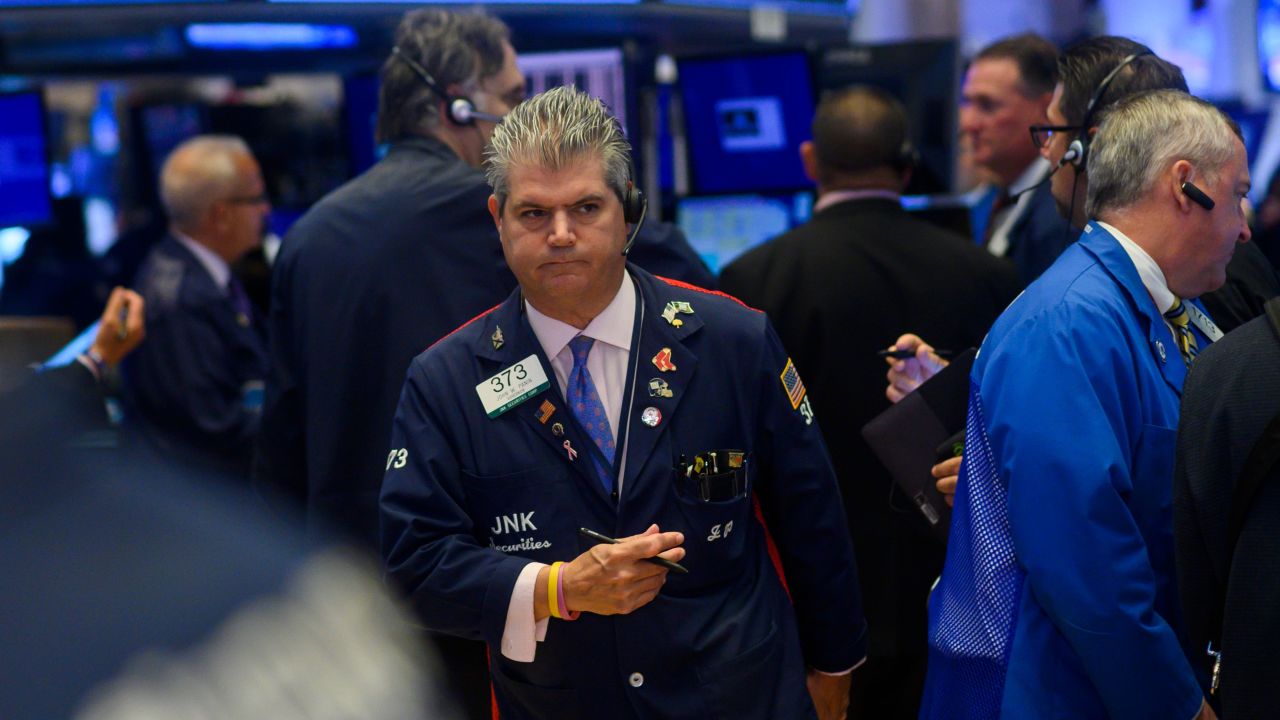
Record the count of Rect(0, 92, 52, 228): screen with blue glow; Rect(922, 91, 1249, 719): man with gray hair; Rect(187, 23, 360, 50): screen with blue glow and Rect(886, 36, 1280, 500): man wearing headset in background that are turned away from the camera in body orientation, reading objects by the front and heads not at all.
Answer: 0

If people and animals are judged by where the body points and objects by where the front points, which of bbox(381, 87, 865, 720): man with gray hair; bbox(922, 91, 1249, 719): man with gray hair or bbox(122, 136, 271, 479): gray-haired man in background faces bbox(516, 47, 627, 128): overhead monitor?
the gray-haired man in background

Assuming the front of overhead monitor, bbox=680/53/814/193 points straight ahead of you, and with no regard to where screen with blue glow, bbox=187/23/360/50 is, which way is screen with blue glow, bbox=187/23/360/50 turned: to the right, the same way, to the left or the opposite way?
the same way

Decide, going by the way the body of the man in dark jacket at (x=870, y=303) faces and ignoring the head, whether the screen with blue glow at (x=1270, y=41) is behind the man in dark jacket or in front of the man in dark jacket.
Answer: in front

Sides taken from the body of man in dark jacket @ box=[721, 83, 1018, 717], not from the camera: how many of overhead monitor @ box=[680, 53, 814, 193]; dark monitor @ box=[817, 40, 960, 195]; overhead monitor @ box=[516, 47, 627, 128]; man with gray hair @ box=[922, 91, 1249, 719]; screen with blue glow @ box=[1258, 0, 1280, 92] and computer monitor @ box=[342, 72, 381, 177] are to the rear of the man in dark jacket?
1

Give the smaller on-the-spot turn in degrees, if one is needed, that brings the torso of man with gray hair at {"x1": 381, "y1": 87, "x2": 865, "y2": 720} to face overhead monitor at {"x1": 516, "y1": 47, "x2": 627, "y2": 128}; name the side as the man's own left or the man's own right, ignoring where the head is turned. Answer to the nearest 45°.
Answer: approximately 180°

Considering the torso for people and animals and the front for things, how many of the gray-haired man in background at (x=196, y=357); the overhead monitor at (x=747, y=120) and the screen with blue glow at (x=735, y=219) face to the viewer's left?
0

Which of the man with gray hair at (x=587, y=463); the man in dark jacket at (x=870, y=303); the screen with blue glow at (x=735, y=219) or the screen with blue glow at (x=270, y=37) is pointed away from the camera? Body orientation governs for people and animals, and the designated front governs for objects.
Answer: the man in dark jacket

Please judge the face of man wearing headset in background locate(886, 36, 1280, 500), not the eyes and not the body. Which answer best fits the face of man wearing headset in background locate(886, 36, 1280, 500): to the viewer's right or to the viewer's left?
to the viewer's left

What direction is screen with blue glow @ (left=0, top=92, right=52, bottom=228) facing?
toward the camera

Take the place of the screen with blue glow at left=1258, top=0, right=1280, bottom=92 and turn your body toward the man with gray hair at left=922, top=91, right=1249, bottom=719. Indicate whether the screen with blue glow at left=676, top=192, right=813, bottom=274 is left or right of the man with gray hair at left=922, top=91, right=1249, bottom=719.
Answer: right

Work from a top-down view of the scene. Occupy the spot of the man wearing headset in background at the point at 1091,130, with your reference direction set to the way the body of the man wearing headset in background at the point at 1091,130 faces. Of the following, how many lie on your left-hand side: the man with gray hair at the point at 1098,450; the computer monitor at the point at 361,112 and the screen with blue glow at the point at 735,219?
1

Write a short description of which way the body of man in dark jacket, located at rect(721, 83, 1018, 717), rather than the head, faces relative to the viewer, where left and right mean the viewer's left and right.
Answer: facing away from the viewer

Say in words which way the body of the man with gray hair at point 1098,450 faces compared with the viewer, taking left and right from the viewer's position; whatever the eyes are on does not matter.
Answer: facing to the right of the viewer
